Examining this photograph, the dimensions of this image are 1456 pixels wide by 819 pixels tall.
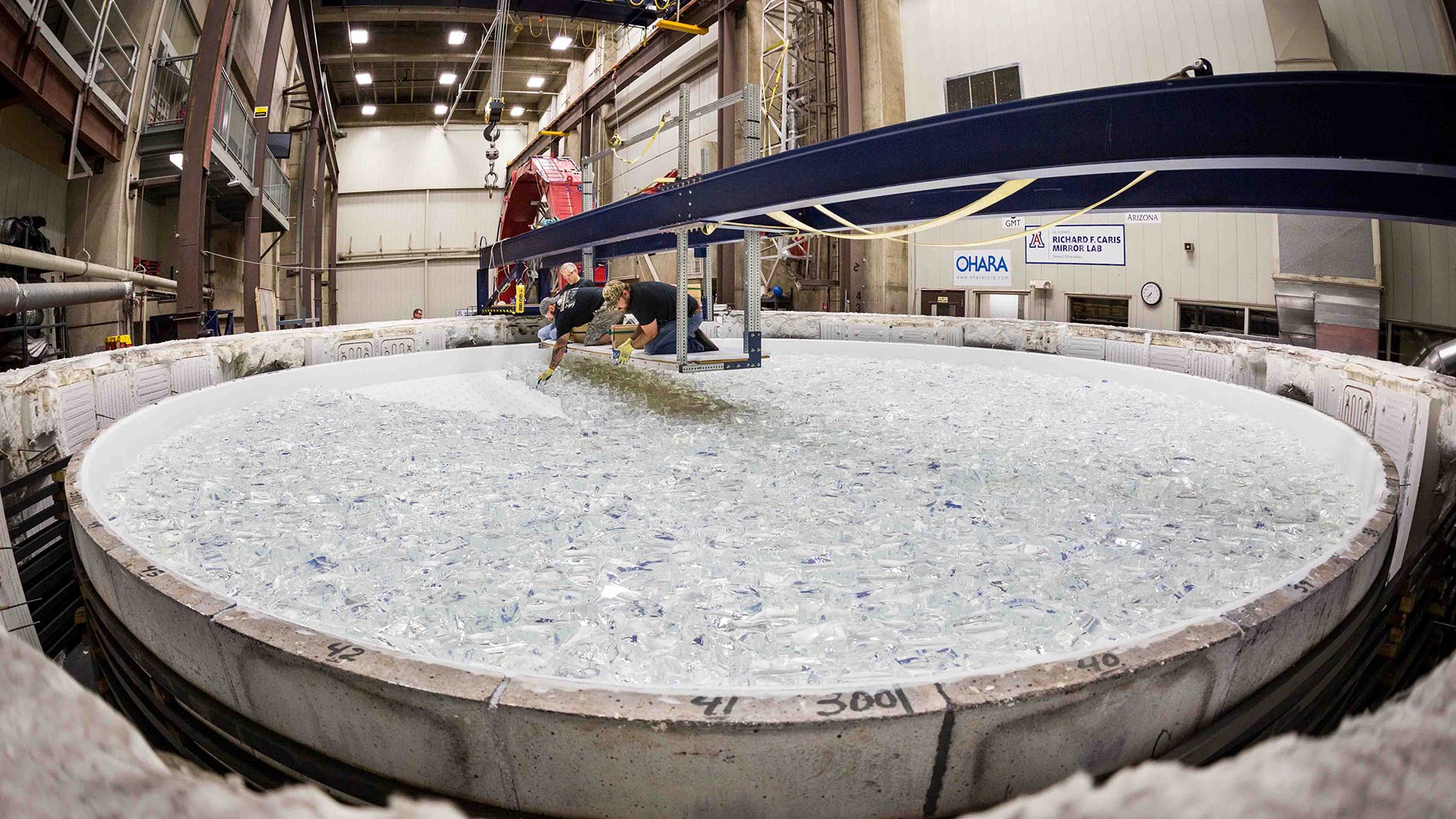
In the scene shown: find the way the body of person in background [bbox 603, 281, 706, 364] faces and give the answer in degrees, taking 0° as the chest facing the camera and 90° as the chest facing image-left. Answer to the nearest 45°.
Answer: approximately 90°

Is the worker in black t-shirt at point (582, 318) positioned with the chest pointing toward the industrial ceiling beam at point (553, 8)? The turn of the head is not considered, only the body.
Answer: no

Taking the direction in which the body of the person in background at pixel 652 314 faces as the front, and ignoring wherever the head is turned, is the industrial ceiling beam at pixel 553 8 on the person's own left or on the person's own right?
on the person's own right

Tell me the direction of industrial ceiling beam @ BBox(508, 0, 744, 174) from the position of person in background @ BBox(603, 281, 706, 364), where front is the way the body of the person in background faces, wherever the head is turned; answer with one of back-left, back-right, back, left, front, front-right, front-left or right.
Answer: right

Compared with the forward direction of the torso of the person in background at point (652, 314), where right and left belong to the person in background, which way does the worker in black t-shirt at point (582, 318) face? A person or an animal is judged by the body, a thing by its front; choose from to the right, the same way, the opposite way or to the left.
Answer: the same way

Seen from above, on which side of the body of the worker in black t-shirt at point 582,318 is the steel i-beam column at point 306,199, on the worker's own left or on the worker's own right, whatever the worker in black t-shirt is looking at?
on the worker's own right

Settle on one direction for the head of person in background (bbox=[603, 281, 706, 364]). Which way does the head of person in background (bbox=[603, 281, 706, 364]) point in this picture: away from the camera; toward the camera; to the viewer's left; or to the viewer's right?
to the viewer's left

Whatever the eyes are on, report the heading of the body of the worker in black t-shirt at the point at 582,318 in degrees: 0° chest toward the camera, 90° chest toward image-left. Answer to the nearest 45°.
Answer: approximately 90°
